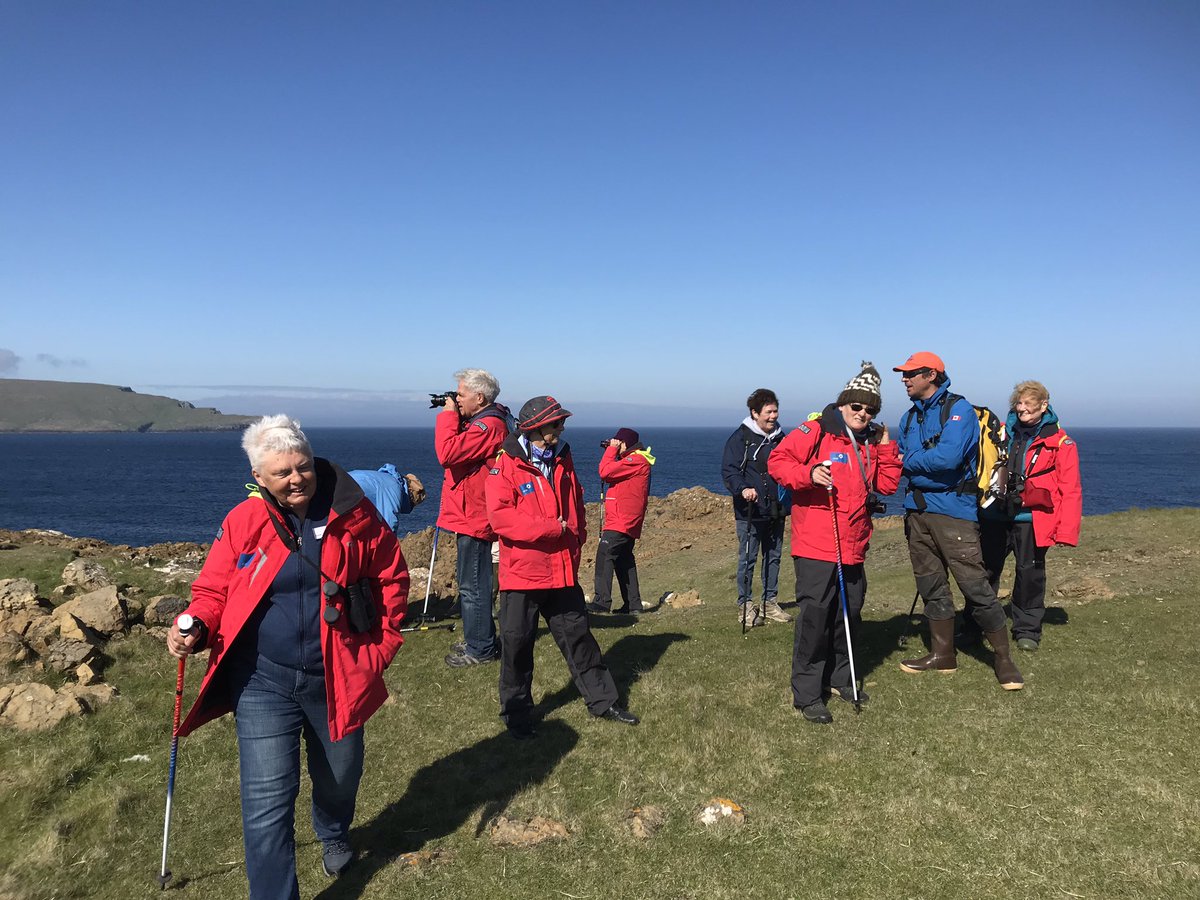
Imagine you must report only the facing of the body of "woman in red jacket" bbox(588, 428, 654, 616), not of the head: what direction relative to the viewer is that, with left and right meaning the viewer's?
facing to the left of the viewer

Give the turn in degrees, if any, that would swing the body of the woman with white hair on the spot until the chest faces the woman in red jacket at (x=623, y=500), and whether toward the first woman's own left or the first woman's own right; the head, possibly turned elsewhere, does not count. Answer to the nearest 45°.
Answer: approximately 135° to the first woman's own left

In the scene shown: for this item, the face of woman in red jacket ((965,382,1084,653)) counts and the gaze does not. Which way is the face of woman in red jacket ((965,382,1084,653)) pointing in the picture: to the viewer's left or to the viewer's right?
to the viewer's left

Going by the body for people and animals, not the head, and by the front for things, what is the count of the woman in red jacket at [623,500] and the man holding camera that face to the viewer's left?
2

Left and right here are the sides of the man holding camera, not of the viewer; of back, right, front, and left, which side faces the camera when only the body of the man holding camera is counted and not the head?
left

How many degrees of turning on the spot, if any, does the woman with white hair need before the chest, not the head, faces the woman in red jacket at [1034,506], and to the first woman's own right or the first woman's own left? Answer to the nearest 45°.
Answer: approximately 90° to the first woman's own left

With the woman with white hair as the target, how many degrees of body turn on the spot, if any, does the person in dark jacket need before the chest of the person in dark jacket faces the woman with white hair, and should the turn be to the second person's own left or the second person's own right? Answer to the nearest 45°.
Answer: approximately 45° to the second person's own right

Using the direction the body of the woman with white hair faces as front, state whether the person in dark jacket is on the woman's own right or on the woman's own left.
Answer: on the woman's own left

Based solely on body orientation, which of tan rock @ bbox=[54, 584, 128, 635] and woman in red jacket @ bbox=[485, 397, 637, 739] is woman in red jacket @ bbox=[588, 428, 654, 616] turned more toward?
the tan rock

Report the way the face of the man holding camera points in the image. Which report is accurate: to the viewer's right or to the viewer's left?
to the viewer's left

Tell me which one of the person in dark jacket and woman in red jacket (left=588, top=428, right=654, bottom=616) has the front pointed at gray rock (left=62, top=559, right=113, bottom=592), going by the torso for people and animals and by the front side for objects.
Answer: the woman in red jacket
